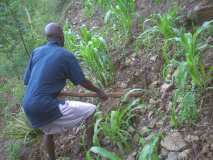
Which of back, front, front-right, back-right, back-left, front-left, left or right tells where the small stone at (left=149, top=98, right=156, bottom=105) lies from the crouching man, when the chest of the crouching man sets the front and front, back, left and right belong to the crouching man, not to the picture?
front-right

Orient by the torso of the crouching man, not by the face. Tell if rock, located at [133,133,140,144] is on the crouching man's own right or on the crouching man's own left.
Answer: on the crouching man's own right

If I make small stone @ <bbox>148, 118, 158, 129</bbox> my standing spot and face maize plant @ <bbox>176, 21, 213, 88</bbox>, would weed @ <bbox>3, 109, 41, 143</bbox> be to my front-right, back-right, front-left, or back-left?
back-left

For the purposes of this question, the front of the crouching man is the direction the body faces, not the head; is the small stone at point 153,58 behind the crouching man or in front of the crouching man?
in front

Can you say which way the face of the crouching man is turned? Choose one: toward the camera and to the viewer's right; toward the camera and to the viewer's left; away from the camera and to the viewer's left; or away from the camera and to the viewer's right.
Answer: away from the camera and to the viewer's right

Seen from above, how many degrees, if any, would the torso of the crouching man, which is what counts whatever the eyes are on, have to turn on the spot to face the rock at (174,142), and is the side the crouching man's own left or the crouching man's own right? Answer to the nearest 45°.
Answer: approximately 90° to the crouching man's own right

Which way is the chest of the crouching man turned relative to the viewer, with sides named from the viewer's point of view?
facing away from the viewer and to the right of the viewer

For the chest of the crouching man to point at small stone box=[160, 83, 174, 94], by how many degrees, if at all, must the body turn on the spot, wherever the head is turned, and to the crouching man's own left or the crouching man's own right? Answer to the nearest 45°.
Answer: approximately 45° to the crouching man's own right

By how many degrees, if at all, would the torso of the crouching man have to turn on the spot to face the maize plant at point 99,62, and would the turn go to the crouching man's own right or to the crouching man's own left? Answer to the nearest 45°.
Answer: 0° — they already face it

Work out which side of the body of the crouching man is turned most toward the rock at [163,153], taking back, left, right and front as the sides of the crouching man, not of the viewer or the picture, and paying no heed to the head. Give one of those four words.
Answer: right

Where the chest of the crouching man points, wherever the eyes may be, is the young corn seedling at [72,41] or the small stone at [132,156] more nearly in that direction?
the young corn seedling

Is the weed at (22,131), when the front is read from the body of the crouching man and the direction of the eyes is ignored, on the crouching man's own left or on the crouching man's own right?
on the crouching man's own left

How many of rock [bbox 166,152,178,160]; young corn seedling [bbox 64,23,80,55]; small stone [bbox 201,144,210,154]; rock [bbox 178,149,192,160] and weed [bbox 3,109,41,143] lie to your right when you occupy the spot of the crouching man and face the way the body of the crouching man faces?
3

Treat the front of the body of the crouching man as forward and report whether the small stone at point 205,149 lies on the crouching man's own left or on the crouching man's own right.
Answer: on the crouching man's own right
